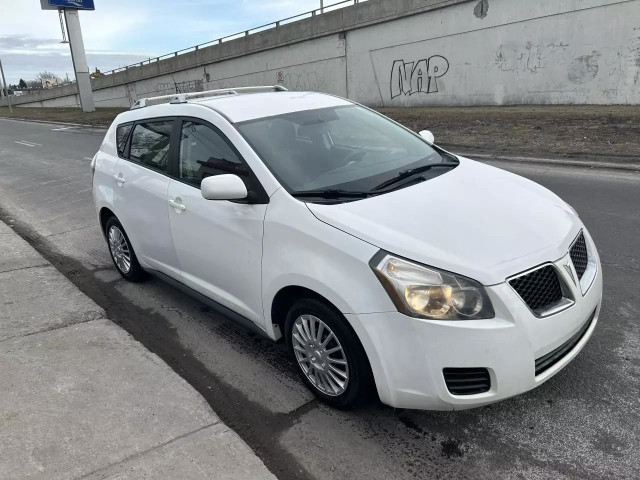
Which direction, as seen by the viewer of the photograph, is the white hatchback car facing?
facing the viewer and to the right of the viewer

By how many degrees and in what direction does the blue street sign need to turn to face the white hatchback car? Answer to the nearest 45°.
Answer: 0° — it already faces it

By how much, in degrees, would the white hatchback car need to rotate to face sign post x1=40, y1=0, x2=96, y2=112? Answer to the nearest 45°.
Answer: approximately 180°

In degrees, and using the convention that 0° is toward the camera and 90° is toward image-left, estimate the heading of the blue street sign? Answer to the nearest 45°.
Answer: approximately 0°

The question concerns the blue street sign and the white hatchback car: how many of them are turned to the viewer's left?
0

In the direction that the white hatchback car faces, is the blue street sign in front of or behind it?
behind
